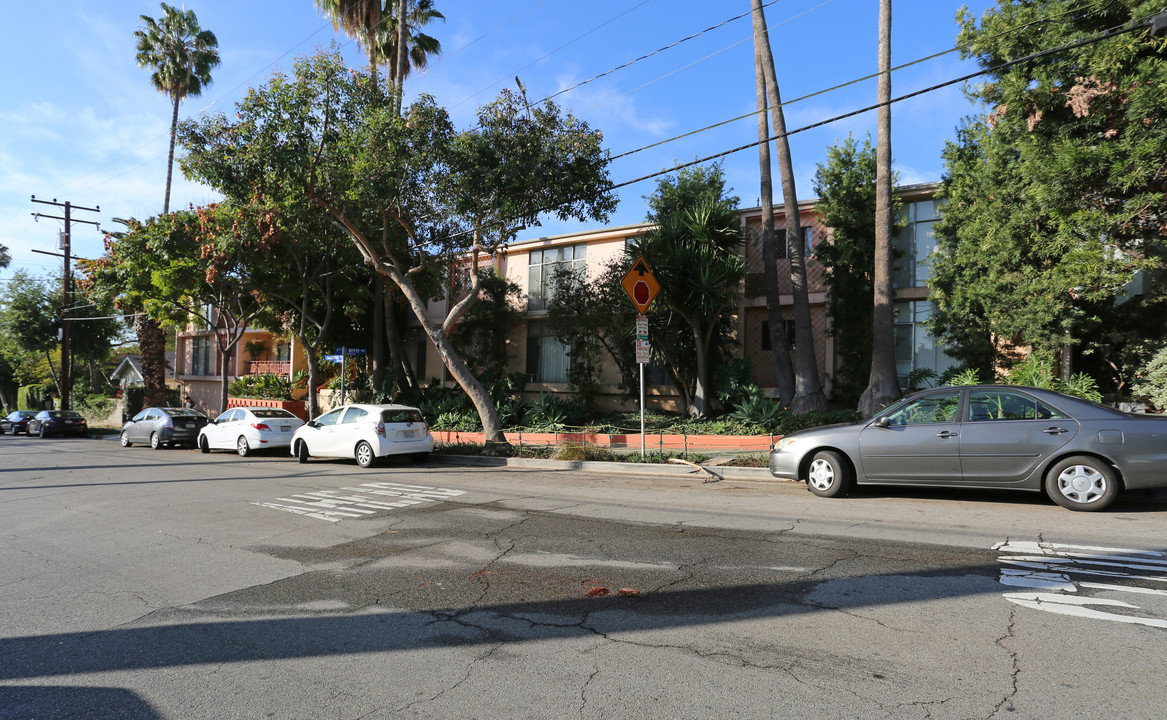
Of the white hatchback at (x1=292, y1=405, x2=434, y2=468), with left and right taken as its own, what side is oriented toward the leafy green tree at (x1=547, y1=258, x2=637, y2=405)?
right

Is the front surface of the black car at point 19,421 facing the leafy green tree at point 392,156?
no

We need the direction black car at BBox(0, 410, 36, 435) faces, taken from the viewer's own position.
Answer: facing away from the viewer and to the left of the viewer

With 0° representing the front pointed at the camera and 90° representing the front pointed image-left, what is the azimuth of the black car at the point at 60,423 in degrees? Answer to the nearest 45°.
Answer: approximately 135°

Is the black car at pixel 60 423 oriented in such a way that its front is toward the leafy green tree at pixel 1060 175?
no

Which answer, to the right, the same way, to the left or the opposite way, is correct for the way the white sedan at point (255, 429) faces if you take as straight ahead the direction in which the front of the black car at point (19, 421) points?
the same way

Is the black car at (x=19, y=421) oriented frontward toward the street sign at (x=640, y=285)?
no

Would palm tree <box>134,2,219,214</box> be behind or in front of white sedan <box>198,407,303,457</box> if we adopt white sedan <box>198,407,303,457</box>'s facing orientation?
in front

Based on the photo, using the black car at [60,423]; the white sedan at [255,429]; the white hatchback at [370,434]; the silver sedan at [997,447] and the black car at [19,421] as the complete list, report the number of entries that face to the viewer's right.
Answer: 0

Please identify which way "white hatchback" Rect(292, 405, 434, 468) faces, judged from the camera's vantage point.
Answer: facing away from the viewer and to the left of the viewer

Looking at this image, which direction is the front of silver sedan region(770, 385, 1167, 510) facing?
to the viewer's left

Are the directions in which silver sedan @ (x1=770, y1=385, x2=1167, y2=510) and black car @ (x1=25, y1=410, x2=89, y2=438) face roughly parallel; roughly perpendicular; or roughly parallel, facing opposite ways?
roughly parallel

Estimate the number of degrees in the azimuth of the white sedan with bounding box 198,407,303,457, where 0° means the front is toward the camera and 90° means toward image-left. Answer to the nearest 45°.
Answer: approximately 135°

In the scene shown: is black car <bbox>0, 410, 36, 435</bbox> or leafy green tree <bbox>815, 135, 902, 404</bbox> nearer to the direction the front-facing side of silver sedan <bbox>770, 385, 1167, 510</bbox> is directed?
the black car

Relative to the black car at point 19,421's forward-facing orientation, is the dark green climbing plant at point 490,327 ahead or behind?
behind

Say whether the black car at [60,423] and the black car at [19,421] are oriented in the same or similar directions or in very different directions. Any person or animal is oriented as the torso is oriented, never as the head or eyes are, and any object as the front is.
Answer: same or similar directions

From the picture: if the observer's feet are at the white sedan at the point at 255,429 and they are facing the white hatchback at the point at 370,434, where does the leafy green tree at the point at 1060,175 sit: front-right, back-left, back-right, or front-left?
front-left

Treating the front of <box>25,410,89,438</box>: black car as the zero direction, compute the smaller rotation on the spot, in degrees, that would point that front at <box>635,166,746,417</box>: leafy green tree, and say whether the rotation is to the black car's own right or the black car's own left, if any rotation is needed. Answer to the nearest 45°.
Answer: approximately 180°

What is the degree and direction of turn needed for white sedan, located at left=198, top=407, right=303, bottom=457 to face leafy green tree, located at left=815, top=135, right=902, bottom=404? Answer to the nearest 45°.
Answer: approximately 180°

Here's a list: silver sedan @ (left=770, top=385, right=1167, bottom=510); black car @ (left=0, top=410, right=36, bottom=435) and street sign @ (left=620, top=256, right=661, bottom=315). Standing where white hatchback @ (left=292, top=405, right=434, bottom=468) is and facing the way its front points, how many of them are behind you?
2
